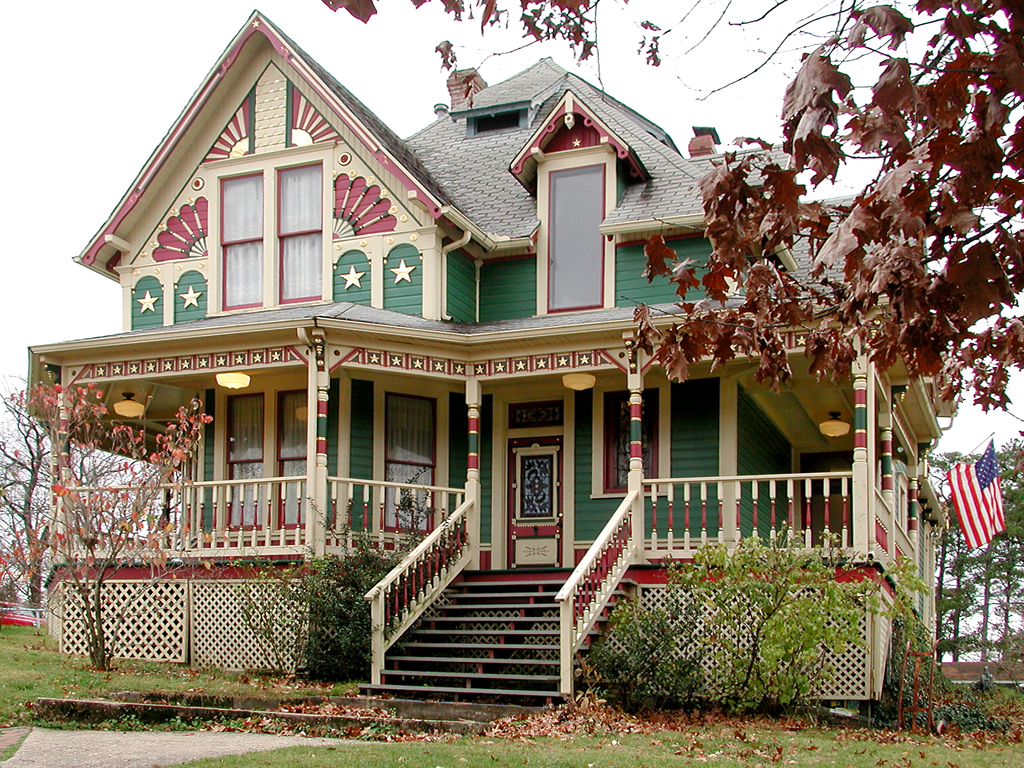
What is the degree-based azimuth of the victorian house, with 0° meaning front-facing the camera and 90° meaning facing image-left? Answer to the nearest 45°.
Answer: approximately 0°

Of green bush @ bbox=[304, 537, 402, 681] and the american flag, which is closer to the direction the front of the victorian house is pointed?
the green bush

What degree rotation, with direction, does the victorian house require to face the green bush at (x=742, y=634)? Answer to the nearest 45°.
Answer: approximately 45° to its left

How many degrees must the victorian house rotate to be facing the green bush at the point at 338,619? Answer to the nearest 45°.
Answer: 0° — it already faces it

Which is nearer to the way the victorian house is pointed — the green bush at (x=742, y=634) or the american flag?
the green bush

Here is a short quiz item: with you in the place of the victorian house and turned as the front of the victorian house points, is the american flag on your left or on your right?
on your left

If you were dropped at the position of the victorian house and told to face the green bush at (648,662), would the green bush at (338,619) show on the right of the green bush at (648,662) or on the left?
right

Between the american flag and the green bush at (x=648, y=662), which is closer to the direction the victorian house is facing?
the green bush
